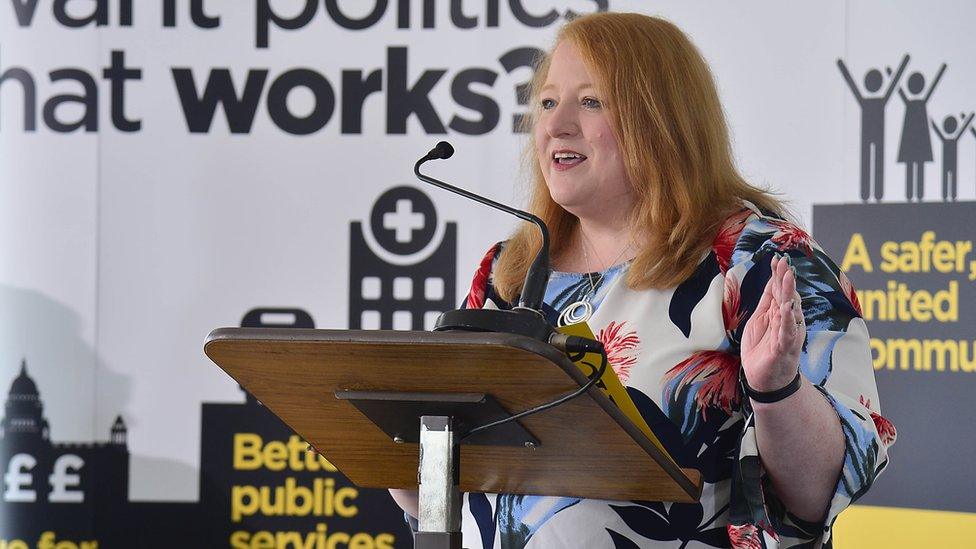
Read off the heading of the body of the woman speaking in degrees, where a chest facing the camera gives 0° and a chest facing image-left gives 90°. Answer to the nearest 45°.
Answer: approximately 45°

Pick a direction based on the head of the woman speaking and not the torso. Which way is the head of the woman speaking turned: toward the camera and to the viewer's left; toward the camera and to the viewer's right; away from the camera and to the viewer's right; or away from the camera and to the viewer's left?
toward the camera and to the viewer's left
